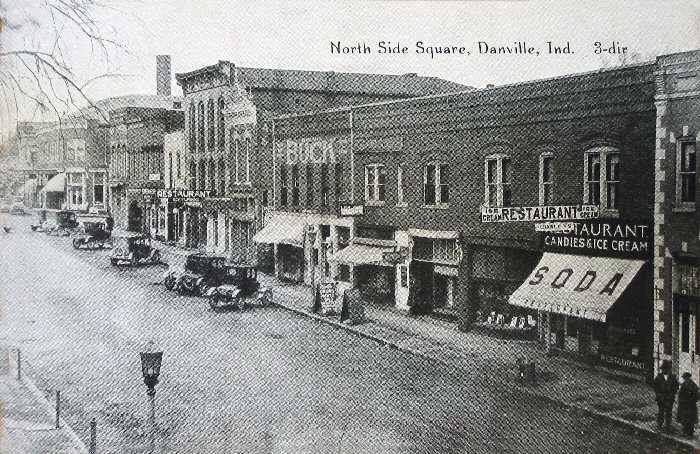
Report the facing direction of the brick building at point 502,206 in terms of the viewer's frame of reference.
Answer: facing the viewer and to the left of the viewer
